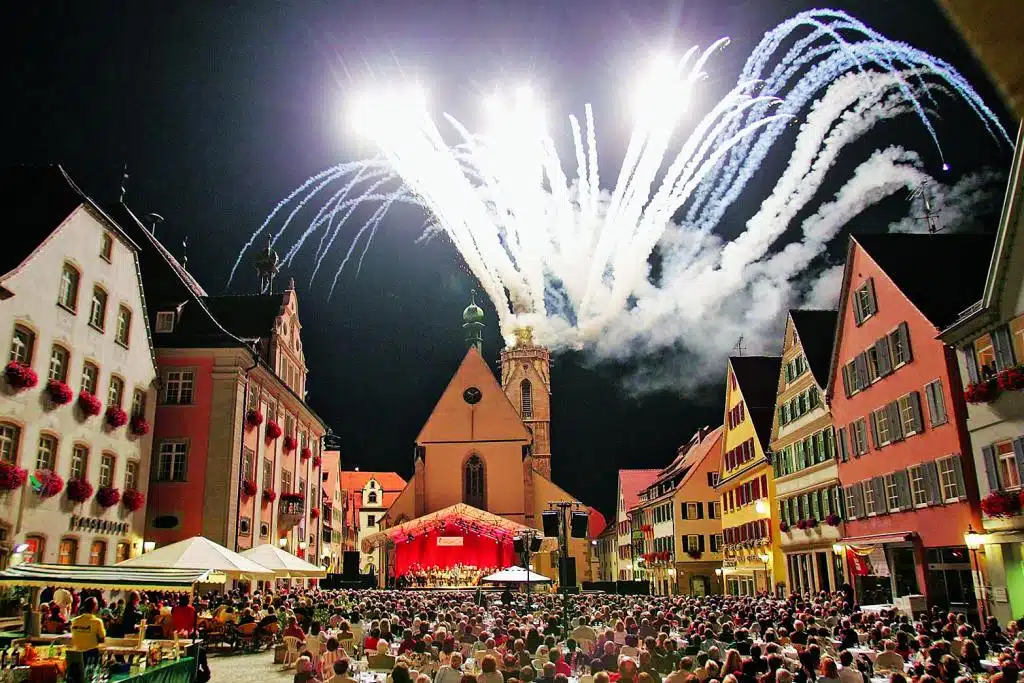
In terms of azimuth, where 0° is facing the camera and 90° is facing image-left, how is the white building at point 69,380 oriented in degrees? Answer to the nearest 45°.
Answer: approximately 315°

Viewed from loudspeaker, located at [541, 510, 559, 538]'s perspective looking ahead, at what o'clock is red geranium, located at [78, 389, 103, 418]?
The red geranium is roughly at 2 o'clock from the loudspeaker.

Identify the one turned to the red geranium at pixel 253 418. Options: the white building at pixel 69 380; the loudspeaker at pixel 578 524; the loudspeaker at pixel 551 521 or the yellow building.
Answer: the yellow building

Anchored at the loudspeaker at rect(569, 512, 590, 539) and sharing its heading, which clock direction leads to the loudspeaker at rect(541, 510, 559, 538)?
the loudspeaker at rect(541, 510, 559, 538) is roughly at 3 o'clock from the loudspeaker at rect(569, 512, 590, 539).

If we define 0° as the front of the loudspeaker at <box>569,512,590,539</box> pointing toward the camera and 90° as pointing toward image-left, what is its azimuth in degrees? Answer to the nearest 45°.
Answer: approximately 0°

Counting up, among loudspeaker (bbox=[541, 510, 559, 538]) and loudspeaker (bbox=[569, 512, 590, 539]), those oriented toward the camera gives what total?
2

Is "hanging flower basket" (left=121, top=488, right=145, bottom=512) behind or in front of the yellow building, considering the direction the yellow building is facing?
in front

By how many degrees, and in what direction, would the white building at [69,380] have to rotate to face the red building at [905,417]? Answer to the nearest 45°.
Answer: approximately 45° to its left

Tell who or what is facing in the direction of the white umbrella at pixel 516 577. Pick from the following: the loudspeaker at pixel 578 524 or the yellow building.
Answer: the yellow building

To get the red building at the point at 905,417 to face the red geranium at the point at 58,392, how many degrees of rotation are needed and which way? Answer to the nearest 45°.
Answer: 0° — it already faces it

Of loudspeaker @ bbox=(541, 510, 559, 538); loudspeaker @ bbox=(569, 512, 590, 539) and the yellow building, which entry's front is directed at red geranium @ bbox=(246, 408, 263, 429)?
the yellow building

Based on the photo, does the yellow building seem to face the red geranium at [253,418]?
yes

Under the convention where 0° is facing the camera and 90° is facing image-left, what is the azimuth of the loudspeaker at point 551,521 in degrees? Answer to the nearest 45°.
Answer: approximately 0°

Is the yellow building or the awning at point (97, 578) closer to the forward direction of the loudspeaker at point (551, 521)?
the awning
